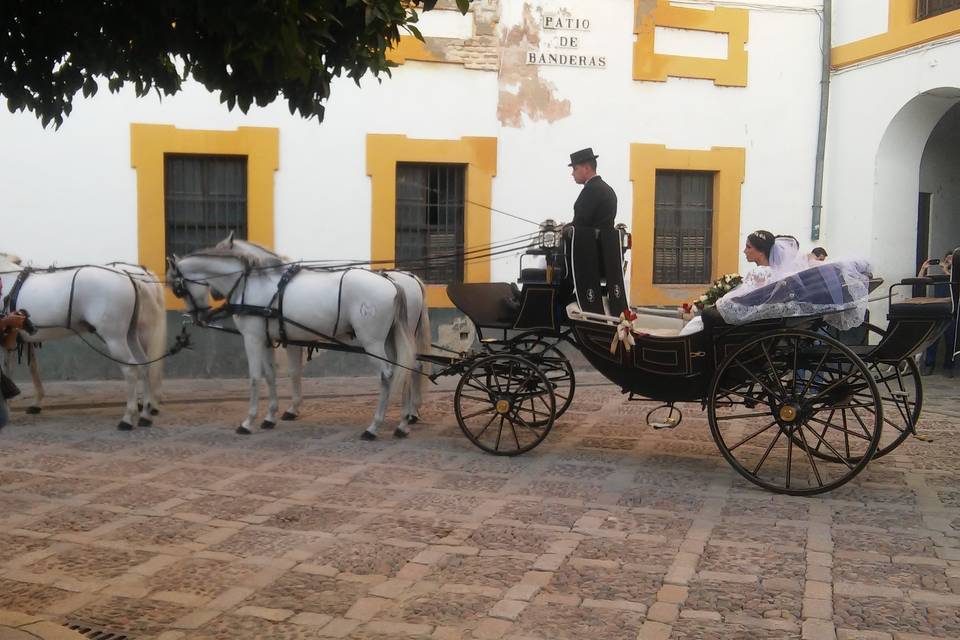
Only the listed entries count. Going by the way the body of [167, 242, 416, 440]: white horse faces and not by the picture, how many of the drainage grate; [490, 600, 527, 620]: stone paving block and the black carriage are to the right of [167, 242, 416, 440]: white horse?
0

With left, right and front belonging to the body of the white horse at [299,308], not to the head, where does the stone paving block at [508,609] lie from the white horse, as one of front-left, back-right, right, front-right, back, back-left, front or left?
left

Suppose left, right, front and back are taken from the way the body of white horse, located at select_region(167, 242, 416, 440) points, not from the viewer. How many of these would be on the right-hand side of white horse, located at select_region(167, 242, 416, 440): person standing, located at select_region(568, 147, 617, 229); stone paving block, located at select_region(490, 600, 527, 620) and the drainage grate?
0

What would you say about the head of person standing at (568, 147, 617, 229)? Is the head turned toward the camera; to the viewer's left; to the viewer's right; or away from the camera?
to the viewer's left

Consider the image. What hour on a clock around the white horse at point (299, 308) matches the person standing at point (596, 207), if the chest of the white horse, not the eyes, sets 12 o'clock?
The person standing is roughly at 7 o'clock from the white horse.

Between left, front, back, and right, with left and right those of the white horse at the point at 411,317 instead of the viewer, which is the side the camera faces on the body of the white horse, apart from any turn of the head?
left

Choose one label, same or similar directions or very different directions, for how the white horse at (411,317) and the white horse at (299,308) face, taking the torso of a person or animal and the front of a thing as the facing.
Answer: same or similar directions

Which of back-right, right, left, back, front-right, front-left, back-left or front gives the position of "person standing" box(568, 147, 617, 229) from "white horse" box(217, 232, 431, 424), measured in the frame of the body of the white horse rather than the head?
back-left

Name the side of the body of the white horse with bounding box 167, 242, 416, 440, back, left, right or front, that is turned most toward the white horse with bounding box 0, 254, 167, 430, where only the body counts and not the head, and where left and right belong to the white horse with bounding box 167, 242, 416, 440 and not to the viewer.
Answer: front

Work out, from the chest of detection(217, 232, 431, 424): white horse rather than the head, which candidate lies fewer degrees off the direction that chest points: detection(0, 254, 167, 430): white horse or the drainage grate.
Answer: the white horse

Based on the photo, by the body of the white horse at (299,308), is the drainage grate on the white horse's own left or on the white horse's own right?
on the white horse's own left

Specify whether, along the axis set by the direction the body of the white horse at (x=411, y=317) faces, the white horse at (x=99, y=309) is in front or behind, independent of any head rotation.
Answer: in front

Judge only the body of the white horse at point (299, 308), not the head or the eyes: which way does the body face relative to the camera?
to the viewer's left

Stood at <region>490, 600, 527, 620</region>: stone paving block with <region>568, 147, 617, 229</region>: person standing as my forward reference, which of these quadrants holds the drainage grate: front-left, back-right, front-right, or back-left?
back-left

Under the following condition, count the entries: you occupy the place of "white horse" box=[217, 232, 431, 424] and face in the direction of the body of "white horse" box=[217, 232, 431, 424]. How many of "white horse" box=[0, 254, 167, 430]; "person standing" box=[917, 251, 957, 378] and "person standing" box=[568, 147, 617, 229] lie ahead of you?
1
